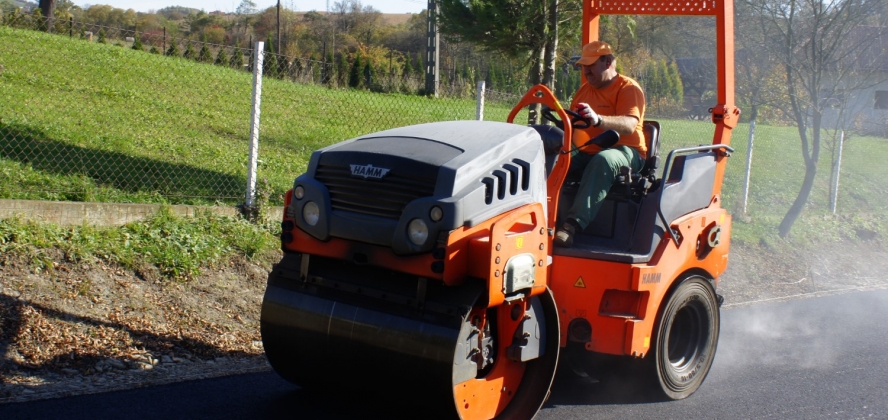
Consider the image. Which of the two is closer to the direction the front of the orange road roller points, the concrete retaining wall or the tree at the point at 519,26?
the concrete retaining wall

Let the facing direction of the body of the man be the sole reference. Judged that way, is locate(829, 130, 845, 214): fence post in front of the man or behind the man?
behind

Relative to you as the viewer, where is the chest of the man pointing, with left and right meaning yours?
facing the viewer and to the left of the viewer

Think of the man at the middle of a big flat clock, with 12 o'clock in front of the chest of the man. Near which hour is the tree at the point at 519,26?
The tree is roughly at 4 o'clock from the man.

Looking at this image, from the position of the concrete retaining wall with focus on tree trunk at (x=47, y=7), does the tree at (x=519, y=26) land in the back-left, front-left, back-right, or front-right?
front-right

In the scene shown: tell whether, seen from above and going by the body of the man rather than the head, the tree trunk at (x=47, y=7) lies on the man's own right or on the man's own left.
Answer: on the man's own right

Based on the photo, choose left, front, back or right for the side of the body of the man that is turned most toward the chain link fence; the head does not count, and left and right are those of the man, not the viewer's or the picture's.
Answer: right

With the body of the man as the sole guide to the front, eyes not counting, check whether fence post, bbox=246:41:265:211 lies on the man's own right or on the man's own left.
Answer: on the man's own right

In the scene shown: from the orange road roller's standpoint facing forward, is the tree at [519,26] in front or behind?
behind

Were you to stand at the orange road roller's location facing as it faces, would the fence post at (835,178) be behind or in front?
behind
